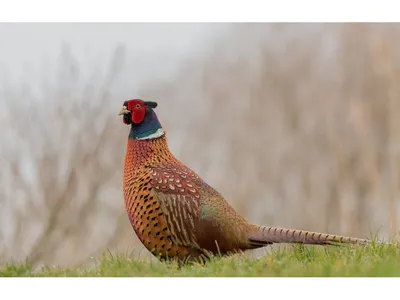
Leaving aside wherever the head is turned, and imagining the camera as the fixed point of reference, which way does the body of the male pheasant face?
to the viewer's left
